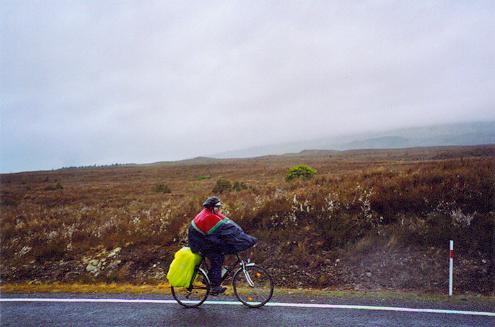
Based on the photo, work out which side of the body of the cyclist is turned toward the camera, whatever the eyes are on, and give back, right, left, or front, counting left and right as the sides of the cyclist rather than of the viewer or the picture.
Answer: right

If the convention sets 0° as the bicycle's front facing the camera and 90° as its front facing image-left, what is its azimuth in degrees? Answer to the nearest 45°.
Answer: approximately 270°
